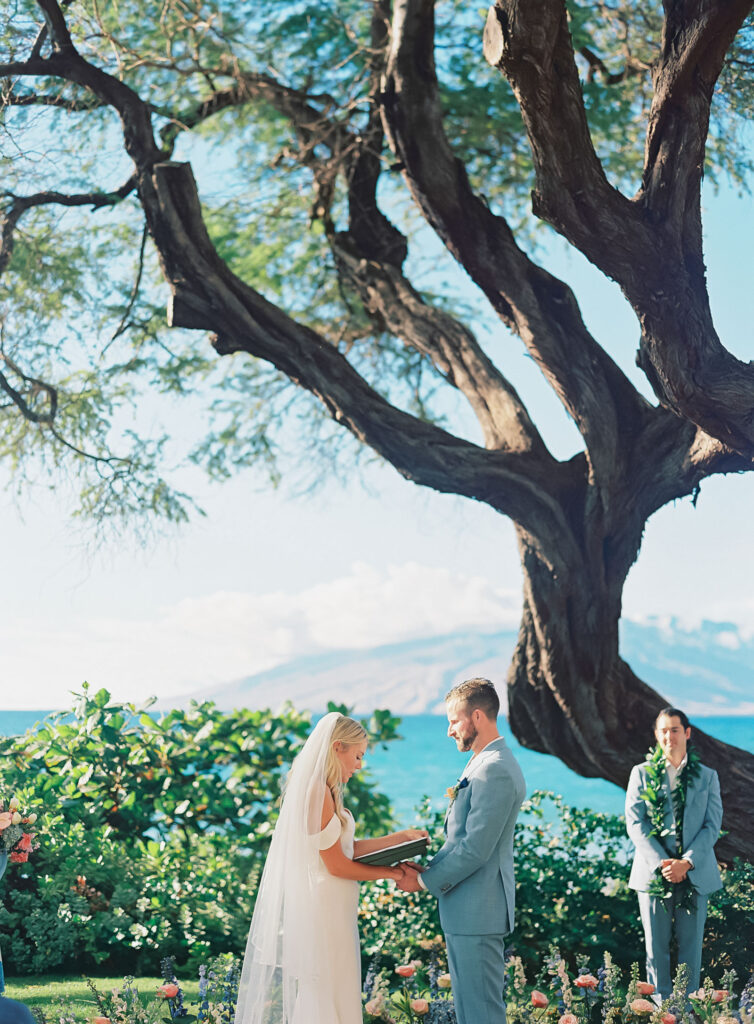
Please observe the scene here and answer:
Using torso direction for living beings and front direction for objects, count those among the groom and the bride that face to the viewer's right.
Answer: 1

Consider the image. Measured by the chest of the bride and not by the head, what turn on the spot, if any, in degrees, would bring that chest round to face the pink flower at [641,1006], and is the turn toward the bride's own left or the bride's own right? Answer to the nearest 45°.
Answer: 0° — they already face it

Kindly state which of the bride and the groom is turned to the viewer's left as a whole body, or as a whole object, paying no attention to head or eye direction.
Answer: the groom

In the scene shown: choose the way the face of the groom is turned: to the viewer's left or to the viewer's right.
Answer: to the viewer's left

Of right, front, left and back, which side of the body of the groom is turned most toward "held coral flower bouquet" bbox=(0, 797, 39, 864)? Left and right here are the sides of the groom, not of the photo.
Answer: front

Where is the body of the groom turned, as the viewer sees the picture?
to the viewer's left

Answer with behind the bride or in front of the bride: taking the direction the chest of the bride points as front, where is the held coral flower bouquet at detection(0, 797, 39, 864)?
behind

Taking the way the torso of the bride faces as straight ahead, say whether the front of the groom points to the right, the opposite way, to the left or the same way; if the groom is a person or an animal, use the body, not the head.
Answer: the opposite way

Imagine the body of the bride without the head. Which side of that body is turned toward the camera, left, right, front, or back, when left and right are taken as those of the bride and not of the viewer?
right

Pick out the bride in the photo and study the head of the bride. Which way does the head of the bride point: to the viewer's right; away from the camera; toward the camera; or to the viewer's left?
to the viewer's right
